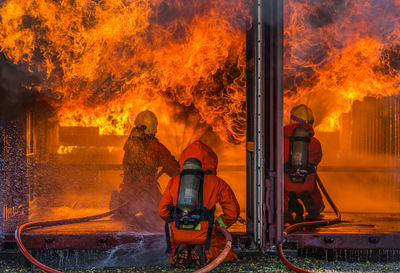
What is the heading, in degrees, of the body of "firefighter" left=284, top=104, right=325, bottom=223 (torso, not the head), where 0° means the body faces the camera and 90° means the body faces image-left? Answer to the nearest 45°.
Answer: approximately 180°

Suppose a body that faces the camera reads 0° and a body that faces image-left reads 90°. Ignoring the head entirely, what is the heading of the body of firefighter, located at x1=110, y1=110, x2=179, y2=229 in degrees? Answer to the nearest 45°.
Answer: approximately 225°

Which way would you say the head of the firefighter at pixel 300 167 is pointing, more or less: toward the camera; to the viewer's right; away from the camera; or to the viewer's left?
away from the camera

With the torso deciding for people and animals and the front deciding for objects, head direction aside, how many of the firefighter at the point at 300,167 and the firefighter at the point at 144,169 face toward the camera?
0

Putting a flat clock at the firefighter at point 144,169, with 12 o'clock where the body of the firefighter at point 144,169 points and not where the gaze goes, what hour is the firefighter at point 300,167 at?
the firefighter at point 300,167 is roughly at 2 o'clock from the firefighter at point 144,169.

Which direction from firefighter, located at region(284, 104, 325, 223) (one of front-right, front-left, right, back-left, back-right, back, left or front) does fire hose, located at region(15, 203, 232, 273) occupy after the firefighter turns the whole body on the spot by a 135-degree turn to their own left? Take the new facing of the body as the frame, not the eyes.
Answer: front

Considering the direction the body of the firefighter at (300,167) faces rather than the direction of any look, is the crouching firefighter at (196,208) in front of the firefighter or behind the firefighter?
behind

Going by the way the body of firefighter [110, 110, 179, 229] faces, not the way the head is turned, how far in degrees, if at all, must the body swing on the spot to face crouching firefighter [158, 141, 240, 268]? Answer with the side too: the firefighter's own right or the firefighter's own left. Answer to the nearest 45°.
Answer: approximately 135° to the firefighter's own right

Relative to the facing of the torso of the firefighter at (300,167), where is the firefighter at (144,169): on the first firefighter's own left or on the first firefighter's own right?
on the first firefighter's own left

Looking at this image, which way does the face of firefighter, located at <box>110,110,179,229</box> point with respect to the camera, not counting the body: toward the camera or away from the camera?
away from the camera
